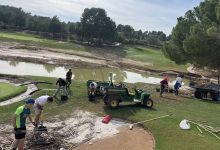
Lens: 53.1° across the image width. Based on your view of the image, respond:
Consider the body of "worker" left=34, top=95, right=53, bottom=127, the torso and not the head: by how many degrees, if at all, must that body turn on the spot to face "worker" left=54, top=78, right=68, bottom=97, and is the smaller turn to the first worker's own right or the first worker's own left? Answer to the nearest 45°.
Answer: approximately 90° to the first worker's own left

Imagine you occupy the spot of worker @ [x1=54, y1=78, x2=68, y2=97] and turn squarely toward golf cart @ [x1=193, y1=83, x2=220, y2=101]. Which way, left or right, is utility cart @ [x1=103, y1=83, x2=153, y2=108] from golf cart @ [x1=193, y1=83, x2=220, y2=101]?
right

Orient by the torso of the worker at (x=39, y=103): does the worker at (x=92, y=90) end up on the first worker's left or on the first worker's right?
on the first worker's left

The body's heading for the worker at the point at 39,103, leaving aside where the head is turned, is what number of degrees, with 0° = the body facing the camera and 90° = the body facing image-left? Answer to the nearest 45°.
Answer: approximately 270°
